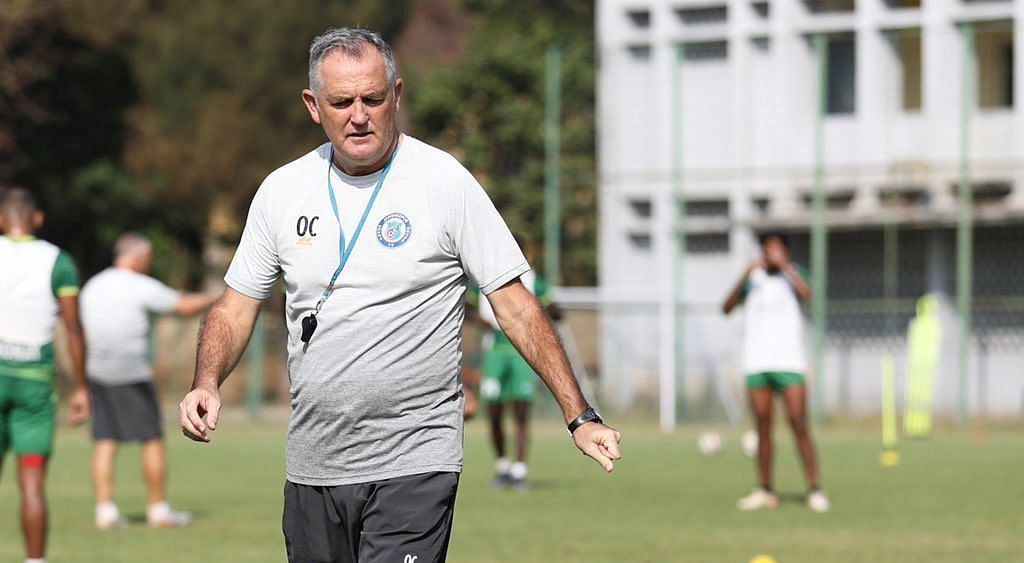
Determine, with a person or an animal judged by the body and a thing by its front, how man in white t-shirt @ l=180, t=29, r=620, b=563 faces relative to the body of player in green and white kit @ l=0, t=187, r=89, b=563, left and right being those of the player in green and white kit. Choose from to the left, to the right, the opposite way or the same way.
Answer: the opposite way

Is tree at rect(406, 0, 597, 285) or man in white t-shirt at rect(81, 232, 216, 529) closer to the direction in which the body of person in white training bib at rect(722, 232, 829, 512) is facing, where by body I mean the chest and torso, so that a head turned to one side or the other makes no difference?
the man in white t-shirt

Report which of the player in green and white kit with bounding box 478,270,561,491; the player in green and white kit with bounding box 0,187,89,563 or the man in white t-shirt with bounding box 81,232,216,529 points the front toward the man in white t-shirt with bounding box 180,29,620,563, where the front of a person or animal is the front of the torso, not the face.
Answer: the player in green and white kit with bounding box 478,270,561,491

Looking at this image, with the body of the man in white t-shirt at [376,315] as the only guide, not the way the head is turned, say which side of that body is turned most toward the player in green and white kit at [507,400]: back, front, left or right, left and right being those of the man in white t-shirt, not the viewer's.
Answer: back

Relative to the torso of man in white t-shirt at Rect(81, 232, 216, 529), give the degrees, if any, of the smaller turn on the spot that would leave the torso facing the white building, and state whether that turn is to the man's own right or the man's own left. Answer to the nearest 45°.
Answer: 0° — they already face it

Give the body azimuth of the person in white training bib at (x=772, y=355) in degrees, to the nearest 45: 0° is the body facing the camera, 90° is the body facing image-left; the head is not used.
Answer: approximately 0°

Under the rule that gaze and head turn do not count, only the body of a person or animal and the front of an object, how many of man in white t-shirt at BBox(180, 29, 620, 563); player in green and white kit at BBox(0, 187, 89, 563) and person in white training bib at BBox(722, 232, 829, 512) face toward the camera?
2

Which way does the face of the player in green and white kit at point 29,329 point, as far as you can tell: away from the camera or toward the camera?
away from the camera

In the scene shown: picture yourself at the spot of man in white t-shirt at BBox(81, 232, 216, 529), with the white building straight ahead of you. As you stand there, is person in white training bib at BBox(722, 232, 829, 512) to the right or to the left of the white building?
right

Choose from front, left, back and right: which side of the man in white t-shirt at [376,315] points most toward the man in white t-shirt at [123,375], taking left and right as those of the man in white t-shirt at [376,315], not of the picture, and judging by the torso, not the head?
back
